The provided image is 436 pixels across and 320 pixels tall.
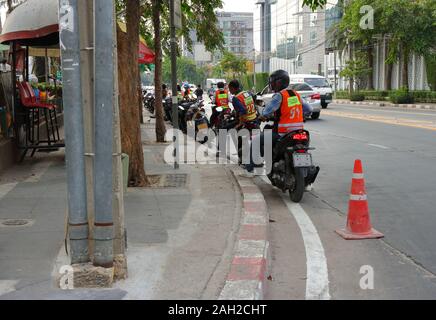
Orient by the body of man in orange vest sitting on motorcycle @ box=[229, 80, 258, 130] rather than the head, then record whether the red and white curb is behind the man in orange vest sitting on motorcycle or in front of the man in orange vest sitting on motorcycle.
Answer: behind

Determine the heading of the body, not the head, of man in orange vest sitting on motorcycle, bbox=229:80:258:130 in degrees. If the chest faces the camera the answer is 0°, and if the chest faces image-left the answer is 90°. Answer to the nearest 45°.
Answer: approximately 135°

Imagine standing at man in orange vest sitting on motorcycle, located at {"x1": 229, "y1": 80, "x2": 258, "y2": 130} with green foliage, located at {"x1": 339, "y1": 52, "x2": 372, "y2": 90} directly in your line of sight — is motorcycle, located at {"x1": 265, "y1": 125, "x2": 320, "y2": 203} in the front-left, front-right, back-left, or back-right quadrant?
back-right

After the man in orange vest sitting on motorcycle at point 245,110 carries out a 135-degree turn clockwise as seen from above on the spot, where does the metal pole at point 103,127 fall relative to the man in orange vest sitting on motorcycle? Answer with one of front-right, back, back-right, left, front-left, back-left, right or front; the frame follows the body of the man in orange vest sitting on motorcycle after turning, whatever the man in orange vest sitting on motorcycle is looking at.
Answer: right

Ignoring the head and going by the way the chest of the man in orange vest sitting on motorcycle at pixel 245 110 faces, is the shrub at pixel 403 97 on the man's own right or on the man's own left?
on the man's own right

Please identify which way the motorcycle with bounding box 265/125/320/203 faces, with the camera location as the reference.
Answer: facing away from the viewer and to the left of the viewer

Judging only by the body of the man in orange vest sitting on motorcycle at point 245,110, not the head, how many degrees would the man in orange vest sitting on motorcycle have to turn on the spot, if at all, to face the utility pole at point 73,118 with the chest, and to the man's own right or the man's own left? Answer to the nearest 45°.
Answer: approximately 135° to the man's own left

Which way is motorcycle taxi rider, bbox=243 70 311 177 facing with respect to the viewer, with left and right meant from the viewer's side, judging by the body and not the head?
facing away from the viewer and to the left of the viewer

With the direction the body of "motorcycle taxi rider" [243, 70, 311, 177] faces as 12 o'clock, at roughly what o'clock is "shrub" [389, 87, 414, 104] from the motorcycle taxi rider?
The shrub is roughly at 2 o'clock from the motorcycle taxi rider.
